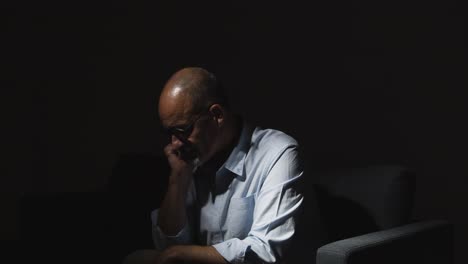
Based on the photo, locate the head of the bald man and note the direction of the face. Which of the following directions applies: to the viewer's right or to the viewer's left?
to the viewer's left

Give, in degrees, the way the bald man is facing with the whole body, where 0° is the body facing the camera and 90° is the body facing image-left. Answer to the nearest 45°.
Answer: approximately 45°
